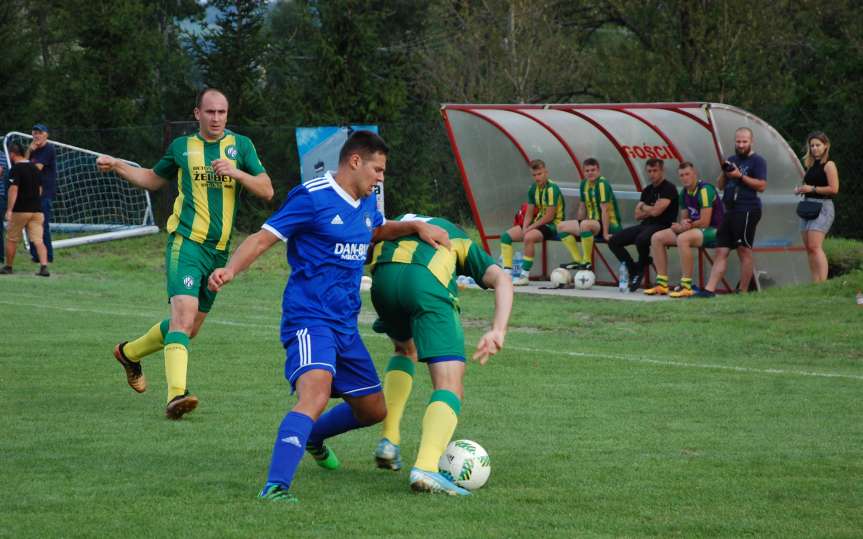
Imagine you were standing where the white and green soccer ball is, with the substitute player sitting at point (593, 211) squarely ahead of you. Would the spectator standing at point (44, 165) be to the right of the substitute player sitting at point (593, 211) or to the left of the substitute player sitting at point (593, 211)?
left

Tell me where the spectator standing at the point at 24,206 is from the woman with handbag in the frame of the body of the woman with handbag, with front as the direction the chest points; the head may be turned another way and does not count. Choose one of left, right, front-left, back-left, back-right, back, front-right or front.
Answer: front-right

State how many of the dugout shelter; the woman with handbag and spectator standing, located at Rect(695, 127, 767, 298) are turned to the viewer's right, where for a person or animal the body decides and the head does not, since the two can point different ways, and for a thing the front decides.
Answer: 0

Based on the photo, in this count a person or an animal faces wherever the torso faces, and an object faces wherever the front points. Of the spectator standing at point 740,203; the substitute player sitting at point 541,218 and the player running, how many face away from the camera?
0

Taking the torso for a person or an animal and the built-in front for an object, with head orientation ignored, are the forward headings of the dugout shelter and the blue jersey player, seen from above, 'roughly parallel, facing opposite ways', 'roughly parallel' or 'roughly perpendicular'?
roughly perpendicular

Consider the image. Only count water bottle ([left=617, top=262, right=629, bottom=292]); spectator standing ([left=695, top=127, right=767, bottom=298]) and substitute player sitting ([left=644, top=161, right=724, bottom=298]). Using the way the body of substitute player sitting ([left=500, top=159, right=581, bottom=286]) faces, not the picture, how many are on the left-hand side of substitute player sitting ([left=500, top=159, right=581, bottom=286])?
3

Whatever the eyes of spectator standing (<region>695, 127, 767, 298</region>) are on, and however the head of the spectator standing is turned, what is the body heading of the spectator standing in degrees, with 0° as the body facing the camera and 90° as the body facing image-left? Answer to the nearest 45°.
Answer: approximately 45°

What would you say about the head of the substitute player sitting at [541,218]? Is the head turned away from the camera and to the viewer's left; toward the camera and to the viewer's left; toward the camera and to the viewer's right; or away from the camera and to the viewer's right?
toward the camera and to the viewer's left

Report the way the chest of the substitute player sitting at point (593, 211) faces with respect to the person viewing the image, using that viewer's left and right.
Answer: facing the viewer and to the left of the viewer

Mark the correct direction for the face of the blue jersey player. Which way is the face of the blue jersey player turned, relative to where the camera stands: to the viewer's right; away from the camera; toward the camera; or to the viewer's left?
to the viewer's right

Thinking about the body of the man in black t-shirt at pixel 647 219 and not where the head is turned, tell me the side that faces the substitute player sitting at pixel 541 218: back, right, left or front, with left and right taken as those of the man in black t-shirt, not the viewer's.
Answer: right
